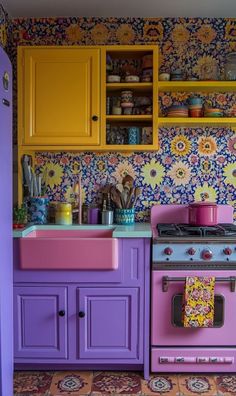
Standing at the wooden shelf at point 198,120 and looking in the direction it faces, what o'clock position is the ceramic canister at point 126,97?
The ceramic canister is roughly at 3 o'clock from the wooden shelf.

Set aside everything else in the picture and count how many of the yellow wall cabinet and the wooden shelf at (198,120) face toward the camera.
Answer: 2

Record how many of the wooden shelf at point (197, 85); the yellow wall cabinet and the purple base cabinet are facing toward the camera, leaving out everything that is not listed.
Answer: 3

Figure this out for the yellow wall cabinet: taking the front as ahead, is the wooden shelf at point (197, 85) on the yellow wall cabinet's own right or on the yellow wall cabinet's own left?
on the yellow wall cabinet's own left

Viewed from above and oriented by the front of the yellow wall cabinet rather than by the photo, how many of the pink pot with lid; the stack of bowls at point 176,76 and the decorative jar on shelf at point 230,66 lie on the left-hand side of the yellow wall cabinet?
3

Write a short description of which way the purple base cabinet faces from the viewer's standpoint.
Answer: facing the viewer

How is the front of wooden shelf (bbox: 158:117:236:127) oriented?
toward the camera

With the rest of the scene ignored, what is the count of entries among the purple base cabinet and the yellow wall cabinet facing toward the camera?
2
